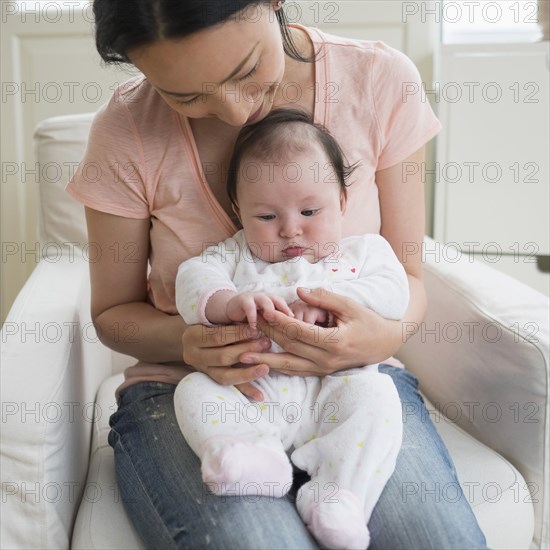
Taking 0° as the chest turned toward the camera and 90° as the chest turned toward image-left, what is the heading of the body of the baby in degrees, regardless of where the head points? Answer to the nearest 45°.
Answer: approximately 0°

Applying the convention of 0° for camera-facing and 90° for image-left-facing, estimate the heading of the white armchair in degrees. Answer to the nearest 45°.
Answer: approximately 0°
